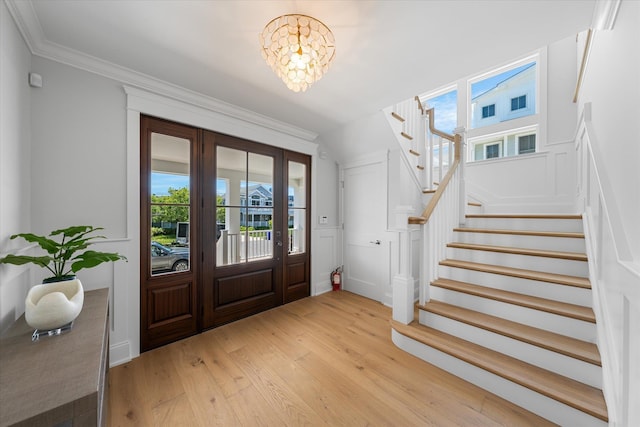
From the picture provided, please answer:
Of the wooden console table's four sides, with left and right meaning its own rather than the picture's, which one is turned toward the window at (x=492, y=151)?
front

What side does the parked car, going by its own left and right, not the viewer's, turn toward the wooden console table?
right

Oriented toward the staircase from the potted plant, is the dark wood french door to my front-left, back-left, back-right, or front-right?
front-left

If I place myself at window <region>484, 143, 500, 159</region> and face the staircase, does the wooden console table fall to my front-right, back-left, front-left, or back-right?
front-right

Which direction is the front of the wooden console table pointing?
to the viewer's right

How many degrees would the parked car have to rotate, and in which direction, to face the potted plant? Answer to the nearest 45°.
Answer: approximately 135° to its right

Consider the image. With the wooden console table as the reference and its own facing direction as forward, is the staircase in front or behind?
in front

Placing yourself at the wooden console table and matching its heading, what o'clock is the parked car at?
The parked car is roughly at 10 o'clock from the wooden console table.

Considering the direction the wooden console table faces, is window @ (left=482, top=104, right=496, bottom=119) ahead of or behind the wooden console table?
ahead

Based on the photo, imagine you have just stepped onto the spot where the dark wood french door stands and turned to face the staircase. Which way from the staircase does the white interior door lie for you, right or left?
left

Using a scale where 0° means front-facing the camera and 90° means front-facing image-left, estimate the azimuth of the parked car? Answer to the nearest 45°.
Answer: approximately 270°

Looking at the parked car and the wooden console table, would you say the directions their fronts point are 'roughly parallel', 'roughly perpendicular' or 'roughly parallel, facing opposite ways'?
roughly parallel
